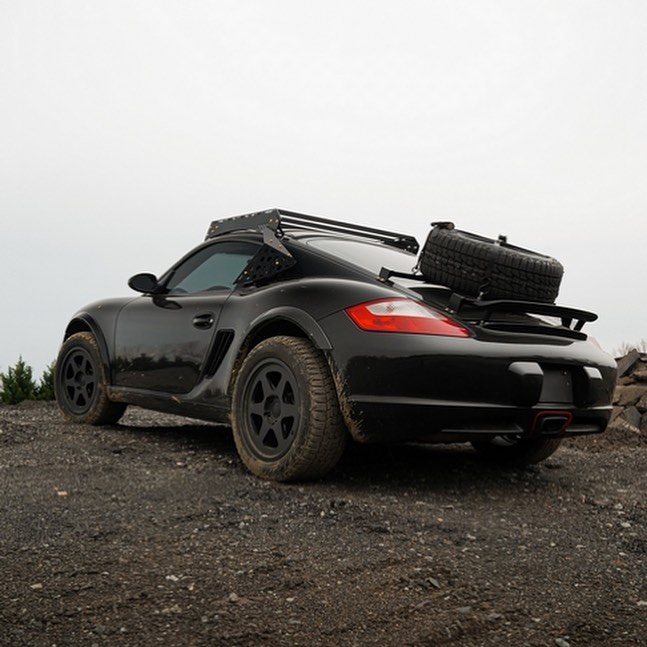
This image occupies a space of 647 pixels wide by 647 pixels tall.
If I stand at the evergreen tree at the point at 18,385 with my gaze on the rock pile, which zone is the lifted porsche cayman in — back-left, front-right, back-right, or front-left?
front-right

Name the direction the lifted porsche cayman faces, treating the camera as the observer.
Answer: facing away from the viewer and to the left of the viewer

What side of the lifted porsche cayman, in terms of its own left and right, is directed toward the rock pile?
right

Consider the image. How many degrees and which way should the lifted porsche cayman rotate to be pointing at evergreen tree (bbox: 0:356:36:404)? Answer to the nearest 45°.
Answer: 0° — it already faces it

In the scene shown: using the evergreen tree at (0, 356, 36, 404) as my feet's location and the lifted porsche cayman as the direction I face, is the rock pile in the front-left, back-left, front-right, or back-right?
front-left

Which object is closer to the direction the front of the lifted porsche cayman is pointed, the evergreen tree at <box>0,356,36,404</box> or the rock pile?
the evergreen tree
